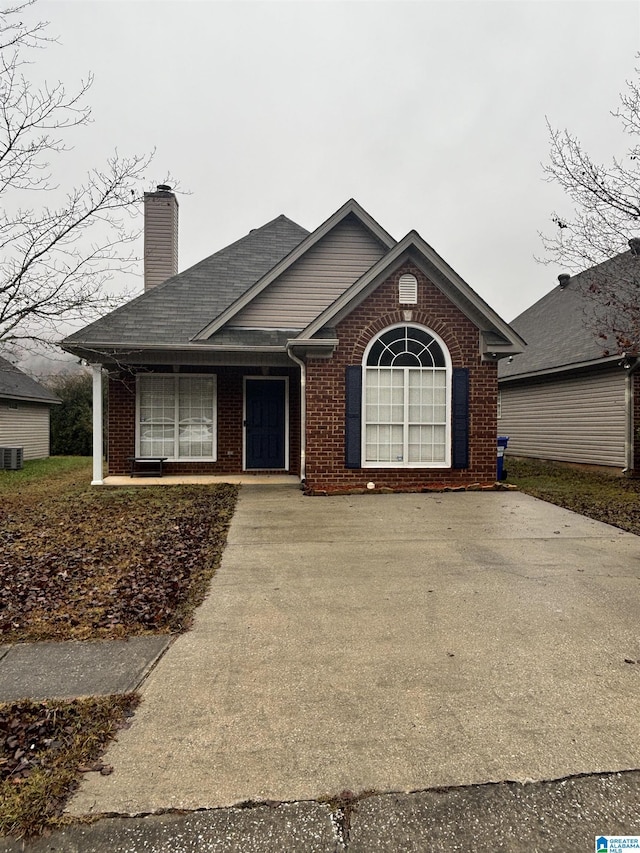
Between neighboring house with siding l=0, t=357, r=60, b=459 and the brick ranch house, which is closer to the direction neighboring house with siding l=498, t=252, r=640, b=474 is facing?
the brick ranch house

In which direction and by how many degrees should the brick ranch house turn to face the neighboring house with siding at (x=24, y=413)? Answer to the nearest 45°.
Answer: approximately 135° to its right

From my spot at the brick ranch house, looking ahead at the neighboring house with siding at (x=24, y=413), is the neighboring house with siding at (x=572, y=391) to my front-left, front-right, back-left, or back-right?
back-right

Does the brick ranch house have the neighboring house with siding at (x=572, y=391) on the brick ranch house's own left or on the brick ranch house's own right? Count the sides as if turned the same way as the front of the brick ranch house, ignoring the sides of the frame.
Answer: on the brick ranch house's own left

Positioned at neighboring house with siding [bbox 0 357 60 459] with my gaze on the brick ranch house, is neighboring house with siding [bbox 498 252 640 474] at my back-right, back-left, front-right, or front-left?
front-left

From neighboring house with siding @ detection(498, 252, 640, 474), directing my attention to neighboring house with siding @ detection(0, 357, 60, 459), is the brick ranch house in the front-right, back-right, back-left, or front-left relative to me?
front-left

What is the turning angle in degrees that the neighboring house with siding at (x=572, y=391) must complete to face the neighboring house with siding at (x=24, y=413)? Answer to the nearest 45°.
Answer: approximately 135° to its right

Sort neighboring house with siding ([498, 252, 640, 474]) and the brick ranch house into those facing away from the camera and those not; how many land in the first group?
0

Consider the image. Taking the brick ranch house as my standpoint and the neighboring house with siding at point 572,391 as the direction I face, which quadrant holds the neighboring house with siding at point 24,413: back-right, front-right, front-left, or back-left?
back-left

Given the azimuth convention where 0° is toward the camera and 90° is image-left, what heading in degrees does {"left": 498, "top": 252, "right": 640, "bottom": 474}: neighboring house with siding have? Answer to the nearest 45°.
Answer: approximately 315°

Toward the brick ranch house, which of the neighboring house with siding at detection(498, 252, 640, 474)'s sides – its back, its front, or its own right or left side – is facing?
right

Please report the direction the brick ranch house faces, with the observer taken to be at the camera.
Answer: facing the viewer

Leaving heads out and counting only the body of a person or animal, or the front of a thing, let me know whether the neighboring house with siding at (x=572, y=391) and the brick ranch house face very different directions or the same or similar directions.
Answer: same or similar directions
